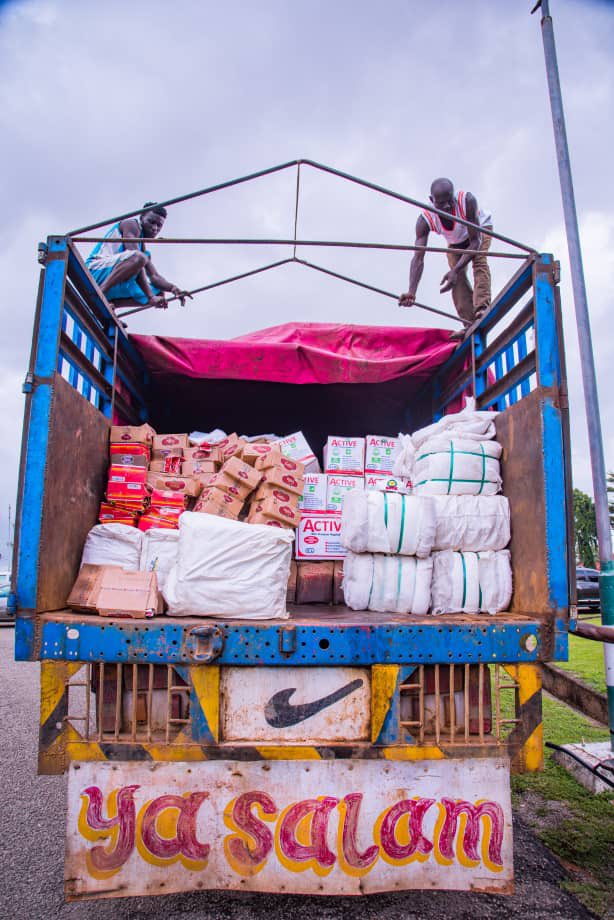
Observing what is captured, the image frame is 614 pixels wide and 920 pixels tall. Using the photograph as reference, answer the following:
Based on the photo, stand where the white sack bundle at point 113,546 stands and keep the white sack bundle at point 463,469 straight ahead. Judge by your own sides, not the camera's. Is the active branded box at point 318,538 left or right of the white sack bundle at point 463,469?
left

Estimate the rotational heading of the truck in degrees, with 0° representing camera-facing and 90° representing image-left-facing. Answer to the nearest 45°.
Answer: approximately 180°
